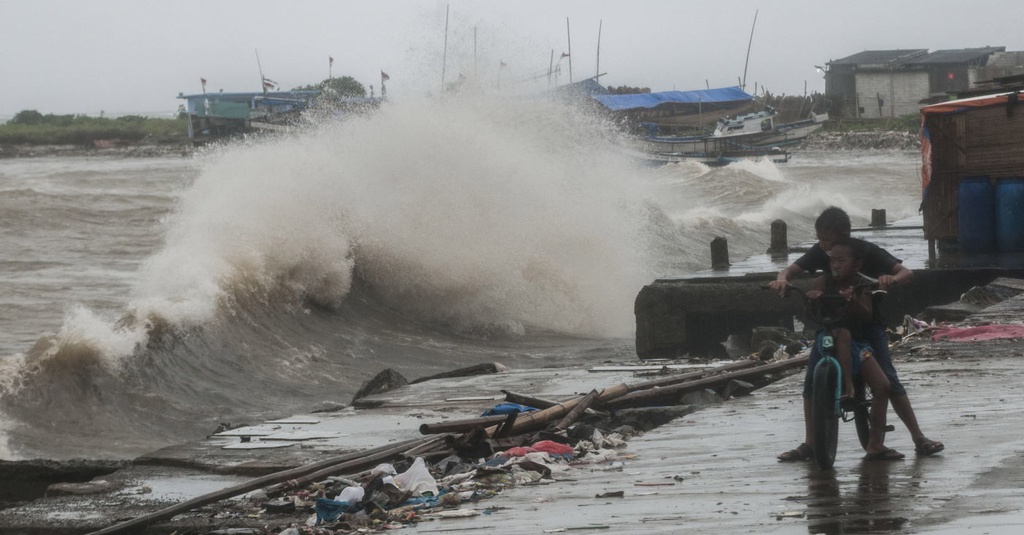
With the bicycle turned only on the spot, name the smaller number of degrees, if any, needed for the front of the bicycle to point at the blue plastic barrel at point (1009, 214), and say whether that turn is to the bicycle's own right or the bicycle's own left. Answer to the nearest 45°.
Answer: approximately 180°

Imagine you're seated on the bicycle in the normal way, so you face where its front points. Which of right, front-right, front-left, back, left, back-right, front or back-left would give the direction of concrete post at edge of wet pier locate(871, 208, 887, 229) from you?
back

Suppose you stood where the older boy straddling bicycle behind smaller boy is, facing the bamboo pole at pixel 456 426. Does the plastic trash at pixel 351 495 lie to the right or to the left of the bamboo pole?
left

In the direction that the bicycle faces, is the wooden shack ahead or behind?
behind

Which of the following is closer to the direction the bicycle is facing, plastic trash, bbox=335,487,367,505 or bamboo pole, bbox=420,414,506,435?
the plastic trash

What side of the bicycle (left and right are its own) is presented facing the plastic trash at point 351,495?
right

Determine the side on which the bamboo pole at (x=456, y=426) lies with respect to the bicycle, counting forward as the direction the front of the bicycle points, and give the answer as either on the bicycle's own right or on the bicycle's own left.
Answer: on the bicycle's own right

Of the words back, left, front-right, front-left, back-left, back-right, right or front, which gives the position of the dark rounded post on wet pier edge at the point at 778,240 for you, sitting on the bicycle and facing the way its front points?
back

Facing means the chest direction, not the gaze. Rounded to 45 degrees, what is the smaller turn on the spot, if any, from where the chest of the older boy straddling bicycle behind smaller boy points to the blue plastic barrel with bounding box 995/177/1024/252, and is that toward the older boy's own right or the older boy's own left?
approximately 180°
